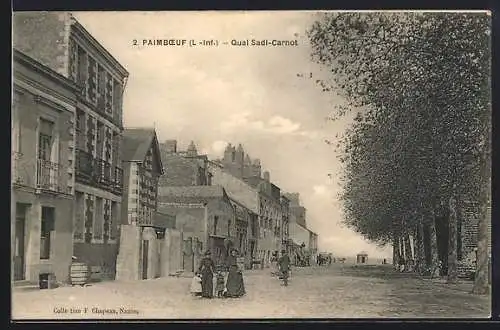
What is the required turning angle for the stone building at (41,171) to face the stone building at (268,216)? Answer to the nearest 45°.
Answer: approximately 45° to its left

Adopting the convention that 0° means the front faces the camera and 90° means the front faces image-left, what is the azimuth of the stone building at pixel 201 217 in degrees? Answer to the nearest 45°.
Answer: approximately 315°

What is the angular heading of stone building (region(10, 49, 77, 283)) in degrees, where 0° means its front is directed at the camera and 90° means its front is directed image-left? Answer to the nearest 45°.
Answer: approximately 315°
